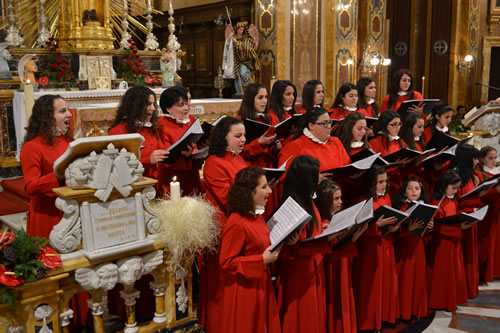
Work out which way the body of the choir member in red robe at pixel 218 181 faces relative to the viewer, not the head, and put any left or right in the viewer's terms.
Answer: facing to the right of the viewer

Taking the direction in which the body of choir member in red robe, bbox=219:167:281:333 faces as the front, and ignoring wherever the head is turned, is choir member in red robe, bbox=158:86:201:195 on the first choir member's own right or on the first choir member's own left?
on the first choir member's own left

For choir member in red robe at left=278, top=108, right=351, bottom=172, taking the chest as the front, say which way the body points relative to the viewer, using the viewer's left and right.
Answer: facing the viewer and to the right of the viewer

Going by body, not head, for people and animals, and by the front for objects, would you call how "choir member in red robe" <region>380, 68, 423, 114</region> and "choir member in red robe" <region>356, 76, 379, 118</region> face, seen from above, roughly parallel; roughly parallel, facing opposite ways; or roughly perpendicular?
roughly parallel

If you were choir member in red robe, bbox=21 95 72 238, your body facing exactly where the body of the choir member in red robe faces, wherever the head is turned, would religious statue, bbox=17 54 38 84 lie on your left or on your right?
on your left

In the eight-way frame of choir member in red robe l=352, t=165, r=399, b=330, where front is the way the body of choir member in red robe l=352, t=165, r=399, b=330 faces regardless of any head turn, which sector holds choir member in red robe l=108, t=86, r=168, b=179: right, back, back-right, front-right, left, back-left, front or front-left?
back-right

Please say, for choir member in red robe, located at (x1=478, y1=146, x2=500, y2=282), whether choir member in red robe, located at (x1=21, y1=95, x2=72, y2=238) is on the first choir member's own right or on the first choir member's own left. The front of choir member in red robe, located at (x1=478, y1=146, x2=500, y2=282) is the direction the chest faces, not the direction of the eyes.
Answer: on the first choir member's own right

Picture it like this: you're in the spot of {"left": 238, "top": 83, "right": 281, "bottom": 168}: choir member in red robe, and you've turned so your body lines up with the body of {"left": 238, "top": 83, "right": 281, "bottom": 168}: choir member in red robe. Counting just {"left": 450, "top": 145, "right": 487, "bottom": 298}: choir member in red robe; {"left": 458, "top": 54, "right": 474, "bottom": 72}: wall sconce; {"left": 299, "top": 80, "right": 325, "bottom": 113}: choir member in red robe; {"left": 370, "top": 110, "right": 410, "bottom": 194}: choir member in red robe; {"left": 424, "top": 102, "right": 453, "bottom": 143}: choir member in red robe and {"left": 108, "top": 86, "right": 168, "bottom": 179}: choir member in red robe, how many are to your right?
1

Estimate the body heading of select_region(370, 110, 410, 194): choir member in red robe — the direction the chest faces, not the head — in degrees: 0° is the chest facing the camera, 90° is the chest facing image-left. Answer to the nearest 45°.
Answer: approximately 315°

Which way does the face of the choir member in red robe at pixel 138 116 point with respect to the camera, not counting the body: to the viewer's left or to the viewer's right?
to the viewer's right

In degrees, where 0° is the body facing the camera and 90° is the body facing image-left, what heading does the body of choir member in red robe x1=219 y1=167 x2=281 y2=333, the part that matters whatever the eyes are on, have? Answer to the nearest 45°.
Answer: approximately 270°

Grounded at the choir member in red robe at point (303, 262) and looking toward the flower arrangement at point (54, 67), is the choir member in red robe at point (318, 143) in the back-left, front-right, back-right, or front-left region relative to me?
front-right

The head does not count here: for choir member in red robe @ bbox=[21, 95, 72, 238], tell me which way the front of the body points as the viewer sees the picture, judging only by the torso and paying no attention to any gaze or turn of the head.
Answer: to the viewer's right
